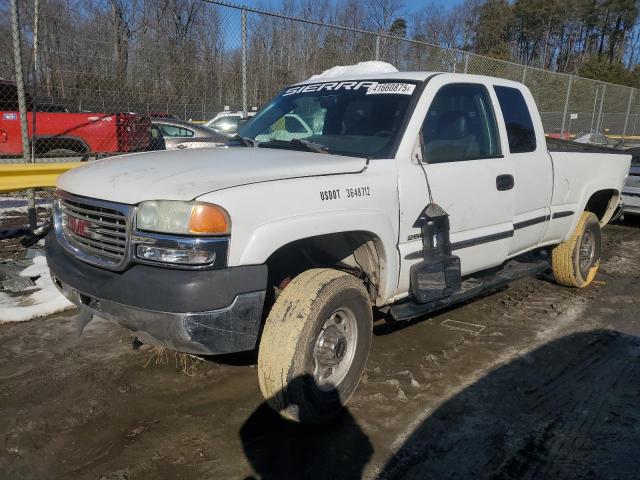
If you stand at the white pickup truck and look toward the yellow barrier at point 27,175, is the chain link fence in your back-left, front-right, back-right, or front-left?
front-right

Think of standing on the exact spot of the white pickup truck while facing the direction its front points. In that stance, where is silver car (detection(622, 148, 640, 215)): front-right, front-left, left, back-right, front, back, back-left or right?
back

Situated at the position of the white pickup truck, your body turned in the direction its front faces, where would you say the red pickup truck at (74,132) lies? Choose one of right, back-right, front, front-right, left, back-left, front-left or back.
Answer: right

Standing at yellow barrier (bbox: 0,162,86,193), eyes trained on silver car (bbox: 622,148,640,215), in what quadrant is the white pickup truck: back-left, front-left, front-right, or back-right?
front-right

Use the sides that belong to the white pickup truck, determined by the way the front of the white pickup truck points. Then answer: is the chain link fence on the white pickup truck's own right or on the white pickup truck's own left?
on the white pickup truck's own right

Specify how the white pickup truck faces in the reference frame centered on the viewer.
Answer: facing the viewer and to the left of the viewer

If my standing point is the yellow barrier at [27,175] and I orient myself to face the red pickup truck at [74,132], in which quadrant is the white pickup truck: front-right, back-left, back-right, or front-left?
back-right

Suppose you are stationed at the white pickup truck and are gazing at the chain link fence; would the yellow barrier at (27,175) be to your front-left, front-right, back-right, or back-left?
front-left

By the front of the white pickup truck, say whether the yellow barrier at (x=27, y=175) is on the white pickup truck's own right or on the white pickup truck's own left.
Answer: on the white pickup truck's own right

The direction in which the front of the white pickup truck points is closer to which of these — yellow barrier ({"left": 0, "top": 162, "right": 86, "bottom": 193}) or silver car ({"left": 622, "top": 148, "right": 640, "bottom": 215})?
the yellow barrier
